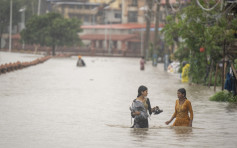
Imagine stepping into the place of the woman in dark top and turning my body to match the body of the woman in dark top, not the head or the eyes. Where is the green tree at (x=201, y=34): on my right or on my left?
on my left
